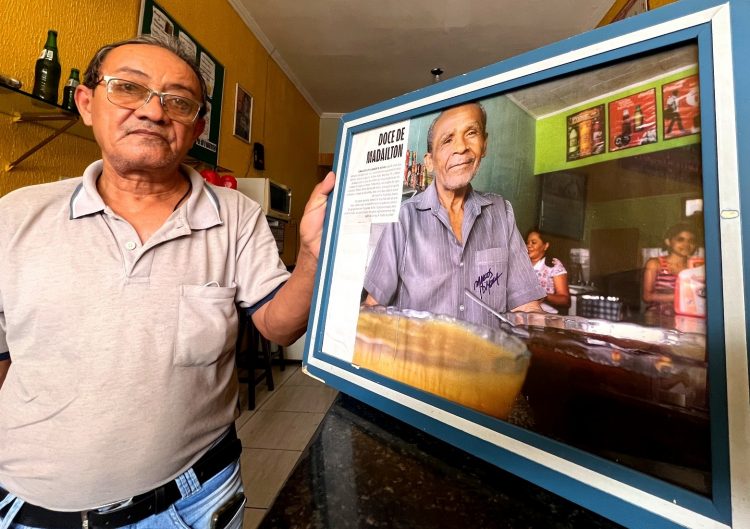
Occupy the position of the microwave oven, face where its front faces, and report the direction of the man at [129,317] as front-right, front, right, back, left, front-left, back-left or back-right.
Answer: front-right

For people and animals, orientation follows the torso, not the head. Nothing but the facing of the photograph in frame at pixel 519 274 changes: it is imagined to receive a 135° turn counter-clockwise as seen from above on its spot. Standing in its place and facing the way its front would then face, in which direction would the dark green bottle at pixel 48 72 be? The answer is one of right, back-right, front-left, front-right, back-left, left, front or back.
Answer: back

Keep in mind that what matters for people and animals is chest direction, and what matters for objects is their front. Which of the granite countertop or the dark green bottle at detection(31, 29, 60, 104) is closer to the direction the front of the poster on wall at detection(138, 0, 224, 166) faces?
the granite countertop

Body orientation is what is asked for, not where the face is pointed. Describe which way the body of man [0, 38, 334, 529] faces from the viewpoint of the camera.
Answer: toward the camera

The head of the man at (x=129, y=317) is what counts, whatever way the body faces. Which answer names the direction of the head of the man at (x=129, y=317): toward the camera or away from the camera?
toward the camera

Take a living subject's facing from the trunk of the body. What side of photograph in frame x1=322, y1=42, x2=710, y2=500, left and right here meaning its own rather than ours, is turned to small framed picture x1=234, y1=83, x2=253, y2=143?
right

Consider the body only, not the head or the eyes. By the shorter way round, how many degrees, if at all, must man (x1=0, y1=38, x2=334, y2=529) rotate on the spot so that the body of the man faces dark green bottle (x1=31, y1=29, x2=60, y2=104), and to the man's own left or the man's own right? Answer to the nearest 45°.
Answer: approximately 135° to the man's own right

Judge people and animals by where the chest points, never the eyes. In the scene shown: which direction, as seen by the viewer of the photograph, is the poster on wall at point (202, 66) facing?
facing the viewer and to the right of the viewer

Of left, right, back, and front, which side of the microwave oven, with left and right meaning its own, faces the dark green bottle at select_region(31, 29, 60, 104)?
right

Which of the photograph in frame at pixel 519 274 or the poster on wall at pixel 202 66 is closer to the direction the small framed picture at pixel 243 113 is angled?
the photograph in frame

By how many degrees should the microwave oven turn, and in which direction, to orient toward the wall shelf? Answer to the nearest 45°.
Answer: approximately 90° to its right
